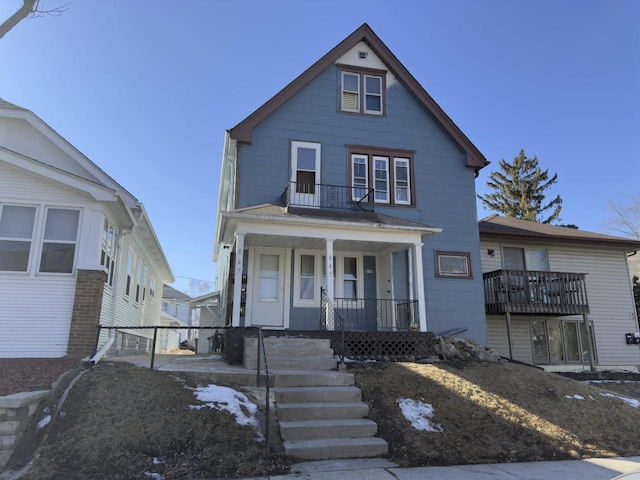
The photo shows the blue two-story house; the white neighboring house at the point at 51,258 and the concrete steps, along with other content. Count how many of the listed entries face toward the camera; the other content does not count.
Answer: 3

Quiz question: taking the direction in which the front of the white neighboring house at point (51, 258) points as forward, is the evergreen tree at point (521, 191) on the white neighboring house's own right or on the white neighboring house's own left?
on the white neighboring house's own left

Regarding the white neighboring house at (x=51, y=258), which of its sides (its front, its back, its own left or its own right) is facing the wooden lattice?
left

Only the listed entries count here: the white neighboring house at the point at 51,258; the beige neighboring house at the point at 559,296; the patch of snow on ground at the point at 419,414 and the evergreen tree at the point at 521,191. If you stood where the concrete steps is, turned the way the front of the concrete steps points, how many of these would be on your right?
1

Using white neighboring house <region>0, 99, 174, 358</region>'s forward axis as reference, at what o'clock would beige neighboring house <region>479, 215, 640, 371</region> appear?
beige neighboring house <region>479, 215, 640, 371</region> is roughly at 9 o'clock from white neighboring house <region>0, 99, 174, 358</region>.

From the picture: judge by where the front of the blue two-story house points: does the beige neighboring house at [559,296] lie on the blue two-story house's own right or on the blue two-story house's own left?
on the blue two-story house's own left

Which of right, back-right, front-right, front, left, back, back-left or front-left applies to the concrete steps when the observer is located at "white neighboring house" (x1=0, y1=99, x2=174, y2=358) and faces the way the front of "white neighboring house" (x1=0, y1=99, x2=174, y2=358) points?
front-left

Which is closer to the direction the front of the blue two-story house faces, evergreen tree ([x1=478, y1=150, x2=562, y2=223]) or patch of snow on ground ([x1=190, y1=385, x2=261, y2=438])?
the patch of snow on ground

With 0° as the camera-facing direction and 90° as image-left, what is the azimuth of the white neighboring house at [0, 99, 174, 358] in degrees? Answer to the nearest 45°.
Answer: approximately 0°

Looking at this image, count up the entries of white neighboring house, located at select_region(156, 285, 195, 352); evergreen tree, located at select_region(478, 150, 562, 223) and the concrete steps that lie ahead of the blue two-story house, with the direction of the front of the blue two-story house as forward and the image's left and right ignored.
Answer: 1

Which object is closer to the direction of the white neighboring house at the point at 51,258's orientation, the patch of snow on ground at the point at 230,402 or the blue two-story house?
the patch of snow on ground
